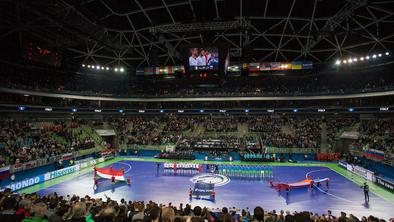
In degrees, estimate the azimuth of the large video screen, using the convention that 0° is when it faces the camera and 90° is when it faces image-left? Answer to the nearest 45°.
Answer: approximately 0°

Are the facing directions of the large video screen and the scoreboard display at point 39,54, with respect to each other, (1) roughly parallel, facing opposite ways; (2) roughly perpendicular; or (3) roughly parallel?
roughly perpendicular

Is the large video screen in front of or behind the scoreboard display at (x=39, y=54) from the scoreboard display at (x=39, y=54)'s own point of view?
in front

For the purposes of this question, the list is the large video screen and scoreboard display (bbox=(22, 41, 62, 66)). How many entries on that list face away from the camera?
0

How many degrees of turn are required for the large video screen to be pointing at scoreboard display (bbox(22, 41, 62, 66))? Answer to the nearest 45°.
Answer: approximately 90° to its right

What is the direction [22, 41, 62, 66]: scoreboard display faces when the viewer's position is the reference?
facing the viewer and to the right of the viewer
